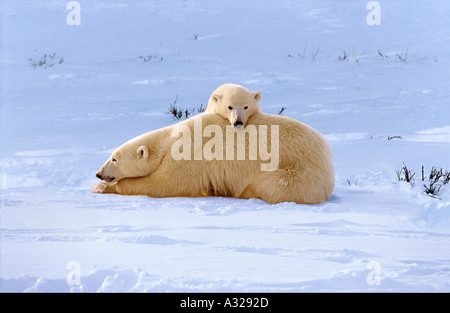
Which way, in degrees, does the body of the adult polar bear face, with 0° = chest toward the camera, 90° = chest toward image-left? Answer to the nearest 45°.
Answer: approximately 90°
